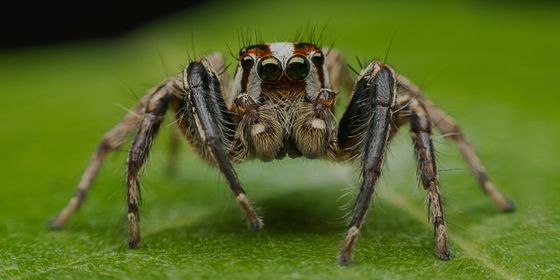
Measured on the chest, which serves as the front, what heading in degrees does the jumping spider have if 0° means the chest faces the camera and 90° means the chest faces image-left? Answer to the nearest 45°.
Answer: approximately 0°
